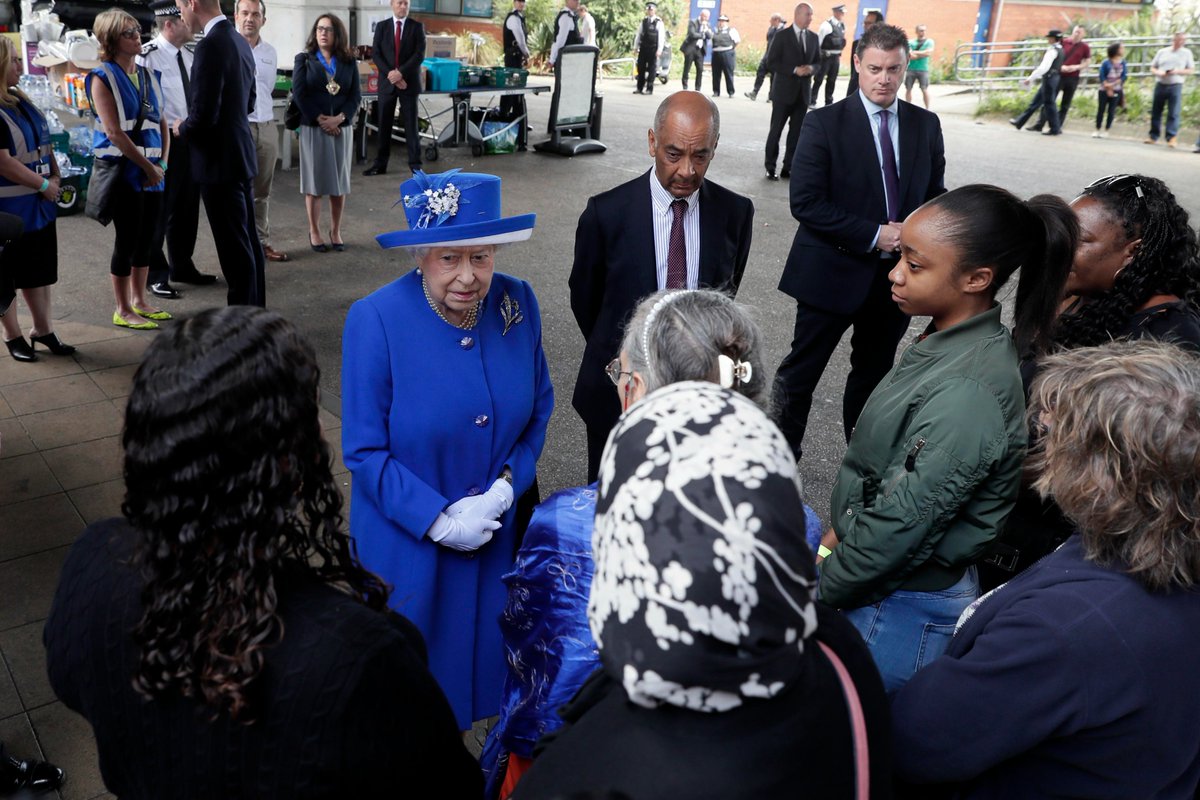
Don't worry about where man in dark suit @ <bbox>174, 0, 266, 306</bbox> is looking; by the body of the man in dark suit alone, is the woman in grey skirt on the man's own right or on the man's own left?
on the man's own right

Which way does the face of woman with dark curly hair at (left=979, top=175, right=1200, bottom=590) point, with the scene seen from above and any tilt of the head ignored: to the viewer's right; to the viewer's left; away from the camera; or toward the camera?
to the viewer's left

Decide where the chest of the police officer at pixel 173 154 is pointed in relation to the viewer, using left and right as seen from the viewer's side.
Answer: facing the viewer and to the right of the viewer

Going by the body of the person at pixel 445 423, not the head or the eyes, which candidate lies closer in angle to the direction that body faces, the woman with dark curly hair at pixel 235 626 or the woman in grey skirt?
the woman with dark curly hair

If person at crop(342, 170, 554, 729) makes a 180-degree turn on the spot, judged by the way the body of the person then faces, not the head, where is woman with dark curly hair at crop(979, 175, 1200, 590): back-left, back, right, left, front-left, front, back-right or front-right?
back-right

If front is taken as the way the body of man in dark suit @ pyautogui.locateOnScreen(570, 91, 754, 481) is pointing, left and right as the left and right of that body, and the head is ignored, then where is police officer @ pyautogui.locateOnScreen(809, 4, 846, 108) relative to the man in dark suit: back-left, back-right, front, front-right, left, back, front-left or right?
back

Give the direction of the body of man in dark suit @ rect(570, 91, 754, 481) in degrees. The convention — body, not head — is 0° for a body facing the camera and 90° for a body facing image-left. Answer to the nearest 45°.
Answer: approximately 0°

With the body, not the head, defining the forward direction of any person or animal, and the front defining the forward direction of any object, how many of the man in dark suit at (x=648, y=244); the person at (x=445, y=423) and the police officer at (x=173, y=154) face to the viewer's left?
0

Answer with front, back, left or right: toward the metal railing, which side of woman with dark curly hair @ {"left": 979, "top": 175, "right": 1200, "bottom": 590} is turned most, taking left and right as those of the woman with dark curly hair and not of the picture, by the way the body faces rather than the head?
right

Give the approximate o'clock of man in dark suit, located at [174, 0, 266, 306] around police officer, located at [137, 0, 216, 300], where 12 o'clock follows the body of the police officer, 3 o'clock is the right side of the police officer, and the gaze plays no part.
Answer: The man in dark suit is roughly at 1 o'clock from the police officer.

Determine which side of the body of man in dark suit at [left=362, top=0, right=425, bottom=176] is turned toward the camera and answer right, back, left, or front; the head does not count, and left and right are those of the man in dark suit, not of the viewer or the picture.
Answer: front

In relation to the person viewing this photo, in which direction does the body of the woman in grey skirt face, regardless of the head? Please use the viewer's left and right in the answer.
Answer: facing the viewer

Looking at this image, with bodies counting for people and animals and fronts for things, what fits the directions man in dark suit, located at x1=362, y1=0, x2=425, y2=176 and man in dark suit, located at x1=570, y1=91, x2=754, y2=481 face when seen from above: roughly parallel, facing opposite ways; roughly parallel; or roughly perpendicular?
roughly parallel

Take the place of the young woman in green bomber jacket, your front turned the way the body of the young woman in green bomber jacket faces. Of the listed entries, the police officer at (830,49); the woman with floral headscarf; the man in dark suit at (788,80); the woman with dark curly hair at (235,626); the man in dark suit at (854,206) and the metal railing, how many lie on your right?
4
